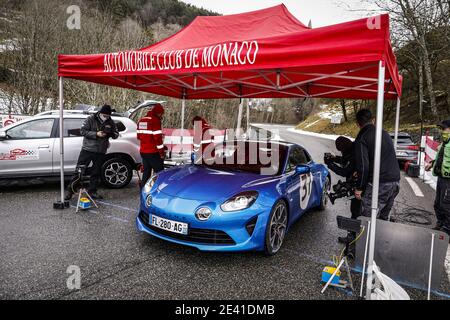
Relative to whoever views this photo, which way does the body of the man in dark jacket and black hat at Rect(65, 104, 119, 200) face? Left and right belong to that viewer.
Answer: facing the viewer and to the right of the viewer

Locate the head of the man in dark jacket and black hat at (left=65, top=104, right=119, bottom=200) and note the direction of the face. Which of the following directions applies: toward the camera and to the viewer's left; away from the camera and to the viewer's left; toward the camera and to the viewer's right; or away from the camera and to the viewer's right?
toward the camera and to the viewer's right

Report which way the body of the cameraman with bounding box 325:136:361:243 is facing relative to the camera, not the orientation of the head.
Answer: to the viewer's left

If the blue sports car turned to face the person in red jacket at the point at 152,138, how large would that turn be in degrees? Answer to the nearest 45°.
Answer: approximately 90° to its right

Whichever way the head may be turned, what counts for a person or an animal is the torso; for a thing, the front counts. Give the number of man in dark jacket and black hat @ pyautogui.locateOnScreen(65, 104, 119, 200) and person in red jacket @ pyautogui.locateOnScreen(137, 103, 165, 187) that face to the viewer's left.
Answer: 0

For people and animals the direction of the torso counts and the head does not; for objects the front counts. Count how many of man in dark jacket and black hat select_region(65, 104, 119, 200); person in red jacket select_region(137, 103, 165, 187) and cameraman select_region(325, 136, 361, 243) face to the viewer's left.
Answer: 1

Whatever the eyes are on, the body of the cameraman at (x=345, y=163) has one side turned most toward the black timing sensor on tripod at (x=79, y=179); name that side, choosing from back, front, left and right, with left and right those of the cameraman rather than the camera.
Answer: front

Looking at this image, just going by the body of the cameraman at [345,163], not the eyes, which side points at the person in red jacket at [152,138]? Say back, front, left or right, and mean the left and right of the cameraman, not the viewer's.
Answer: front

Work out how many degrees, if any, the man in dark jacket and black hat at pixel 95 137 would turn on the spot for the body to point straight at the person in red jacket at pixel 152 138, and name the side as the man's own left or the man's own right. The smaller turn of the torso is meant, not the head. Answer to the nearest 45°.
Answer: approximately 45° to the man's own left
